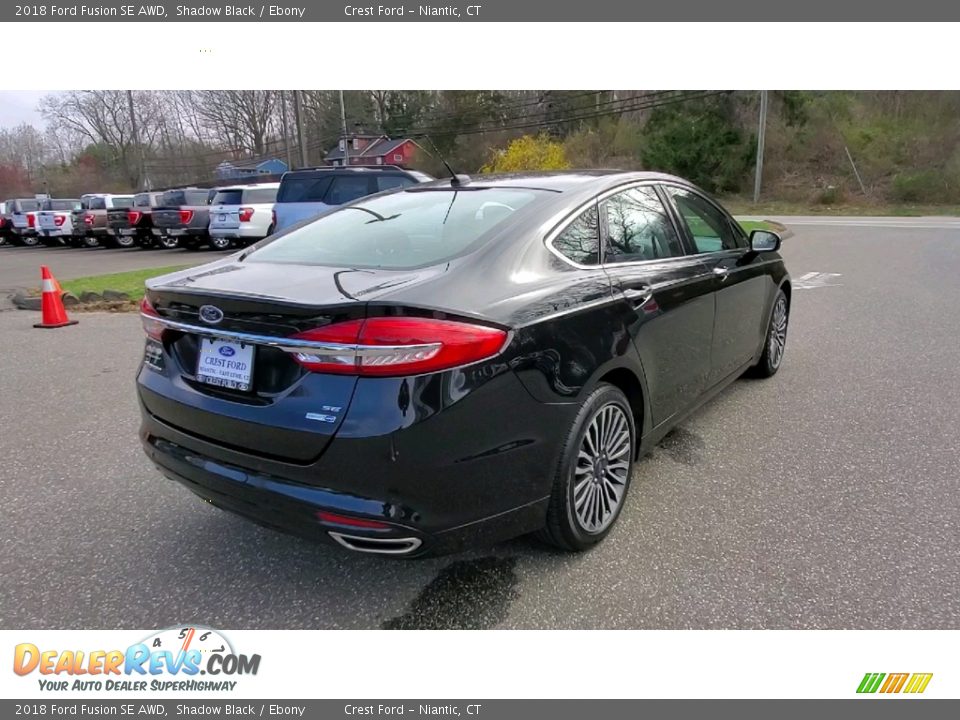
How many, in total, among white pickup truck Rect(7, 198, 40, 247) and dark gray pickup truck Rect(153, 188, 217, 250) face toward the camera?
0

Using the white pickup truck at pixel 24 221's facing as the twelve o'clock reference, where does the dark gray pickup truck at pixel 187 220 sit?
The dark gray pickup truck is roughly at 4 o'clock from the white pickup truck.

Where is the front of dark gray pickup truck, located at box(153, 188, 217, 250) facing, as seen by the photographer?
facing away from the viewer and to the right of the viewer

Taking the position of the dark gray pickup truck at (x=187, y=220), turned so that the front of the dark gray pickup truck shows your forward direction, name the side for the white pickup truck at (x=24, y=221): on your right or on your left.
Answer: on your left

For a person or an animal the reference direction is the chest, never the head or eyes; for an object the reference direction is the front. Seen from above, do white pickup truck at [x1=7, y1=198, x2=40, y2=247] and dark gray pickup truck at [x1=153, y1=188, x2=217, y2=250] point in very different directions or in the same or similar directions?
same or similar directions

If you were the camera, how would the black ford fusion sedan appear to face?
facing away from the viewer and to the right of the viewer

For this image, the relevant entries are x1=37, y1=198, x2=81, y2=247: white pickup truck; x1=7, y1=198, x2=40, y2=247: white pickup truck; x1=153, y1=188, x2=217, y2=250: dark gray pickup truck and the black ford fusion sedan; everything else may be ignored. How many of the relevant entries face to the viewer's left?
0

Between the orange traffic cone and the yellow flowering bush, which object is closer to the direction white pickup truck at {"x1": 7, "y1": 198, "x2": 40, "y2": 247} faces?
the yellow flowering bush

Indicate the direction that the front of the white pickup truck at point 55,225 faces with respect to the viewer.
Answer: facing away from the viewer and to the right of the viewer

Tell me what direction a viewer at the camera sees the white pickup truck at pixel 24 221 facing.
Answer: facing away from the viewer and to the right of the viewer

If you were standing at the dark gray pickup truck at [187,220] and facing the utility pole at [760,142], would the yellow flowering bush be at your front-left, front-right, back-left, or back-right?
front-left

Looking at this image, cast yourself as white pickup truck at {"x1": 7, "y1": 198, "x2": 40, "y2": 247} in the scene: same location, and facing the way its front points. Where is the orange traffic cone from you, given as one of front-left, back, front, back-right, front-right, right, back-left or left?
back-right

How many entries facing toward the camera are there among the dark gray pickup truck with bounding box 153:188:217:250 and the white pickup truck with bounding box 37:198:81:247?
0

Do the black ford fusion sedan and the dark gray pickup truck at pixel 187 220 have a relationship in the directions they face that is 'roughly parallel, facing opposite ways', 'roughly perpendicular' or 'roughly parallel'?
roughly parallel
